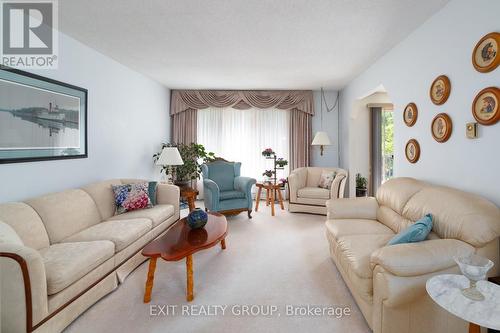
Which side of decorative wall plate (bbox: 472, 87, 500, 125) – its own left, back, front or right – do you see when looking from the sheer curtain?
right

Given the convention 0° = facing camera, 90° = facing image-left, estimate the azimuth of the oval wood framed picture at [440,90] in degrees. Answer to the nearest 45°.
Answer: approximately 45°

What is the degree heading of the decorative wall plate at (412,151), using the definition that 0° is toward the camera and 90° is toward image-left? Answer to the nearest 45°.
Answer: approximately 45°

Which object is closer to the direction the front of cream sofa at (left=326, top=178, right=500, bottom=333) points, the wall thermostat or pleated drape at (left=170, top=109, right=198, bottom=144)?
the pleated drape

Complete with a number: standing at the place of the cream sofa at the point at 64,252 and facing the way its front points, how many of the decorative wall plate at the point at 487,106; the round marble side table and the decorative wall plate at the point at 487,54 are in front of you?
3

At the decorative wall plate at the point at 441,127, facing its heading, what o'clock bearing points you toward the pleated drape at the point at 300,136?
The pleated drape is roughly at 3 o'clock from the decorative wall plate.

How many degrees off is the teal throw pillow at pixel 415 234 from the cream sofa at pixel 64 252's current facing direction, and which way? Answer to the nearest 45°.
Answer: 0° — it already faces it

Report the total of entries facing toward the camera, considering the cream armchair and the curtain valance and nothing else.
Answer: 2

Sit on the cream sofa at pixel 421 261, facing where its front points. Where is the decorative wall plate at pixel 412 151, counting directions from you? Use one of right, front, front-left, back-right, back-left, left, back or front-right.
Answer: back-right

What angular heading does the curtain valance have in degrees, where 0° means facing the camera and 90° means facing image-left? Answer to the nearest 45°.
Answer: approximately 0°

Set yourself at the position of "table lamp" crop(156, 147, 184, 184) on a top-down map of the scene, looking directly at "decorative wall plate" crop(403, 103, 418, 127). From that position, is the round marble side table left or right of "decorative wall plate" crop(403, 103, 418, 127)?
right
